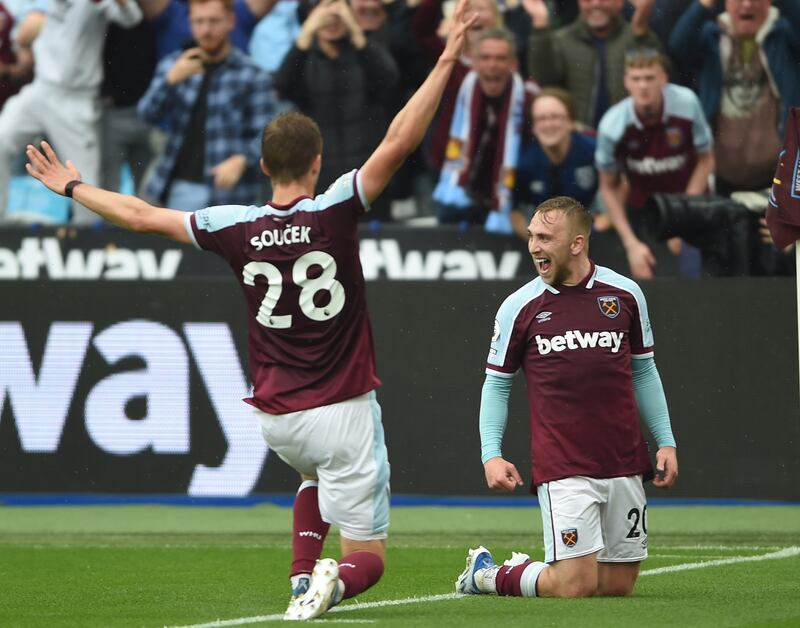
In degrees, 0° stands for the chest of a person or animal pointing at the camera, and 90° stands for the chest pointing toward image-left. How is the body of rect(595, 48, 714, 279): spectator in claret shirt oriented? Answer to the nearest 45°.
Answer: approximately 0°

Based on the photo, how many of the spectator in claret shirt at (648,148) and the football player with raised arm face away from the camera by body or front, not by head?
1

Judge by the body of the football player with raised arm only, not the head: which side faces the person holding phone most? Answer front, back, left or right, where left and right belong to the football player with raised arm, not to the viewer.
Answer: front

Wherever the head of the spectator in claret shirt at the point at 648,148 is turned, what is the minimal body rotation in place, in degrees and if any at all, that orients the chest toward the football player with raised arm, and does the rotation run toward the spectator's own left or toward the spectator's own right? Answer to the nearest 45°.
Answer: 0° — they already face them

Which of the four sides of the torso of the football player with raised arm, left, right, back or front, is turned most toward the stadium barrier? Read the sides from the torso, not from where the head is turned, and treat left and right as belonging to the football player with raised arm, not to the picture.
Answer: front

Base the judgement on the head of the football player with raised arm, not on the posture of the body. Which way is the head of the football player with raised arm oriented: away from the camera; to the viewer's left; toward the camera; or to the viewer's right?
away from the camera

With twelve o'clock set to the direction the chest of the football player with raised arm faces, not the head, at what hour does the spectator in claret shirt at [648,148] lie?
The spectator in claret shirt is roughly at 1 o'clock from the football player with raised arm.

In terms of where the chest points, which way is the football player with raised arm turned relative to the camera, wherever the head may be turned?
away from the camera

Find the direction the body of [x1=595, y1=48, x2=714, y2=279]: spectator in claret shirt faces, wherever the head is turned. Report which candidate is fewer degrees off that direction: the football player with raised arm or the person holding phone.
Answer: the football player with raised arm

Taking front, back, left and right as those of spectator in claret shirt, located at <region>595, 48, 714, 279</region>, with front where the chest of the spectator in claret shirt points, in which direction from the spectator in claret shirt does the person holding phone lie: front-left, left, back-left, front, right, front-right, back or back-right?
right

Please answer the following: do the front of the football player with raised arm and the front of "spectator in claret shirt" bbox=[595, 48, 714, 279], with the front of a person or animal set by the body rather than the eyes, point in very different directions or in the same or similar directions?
very different directions
